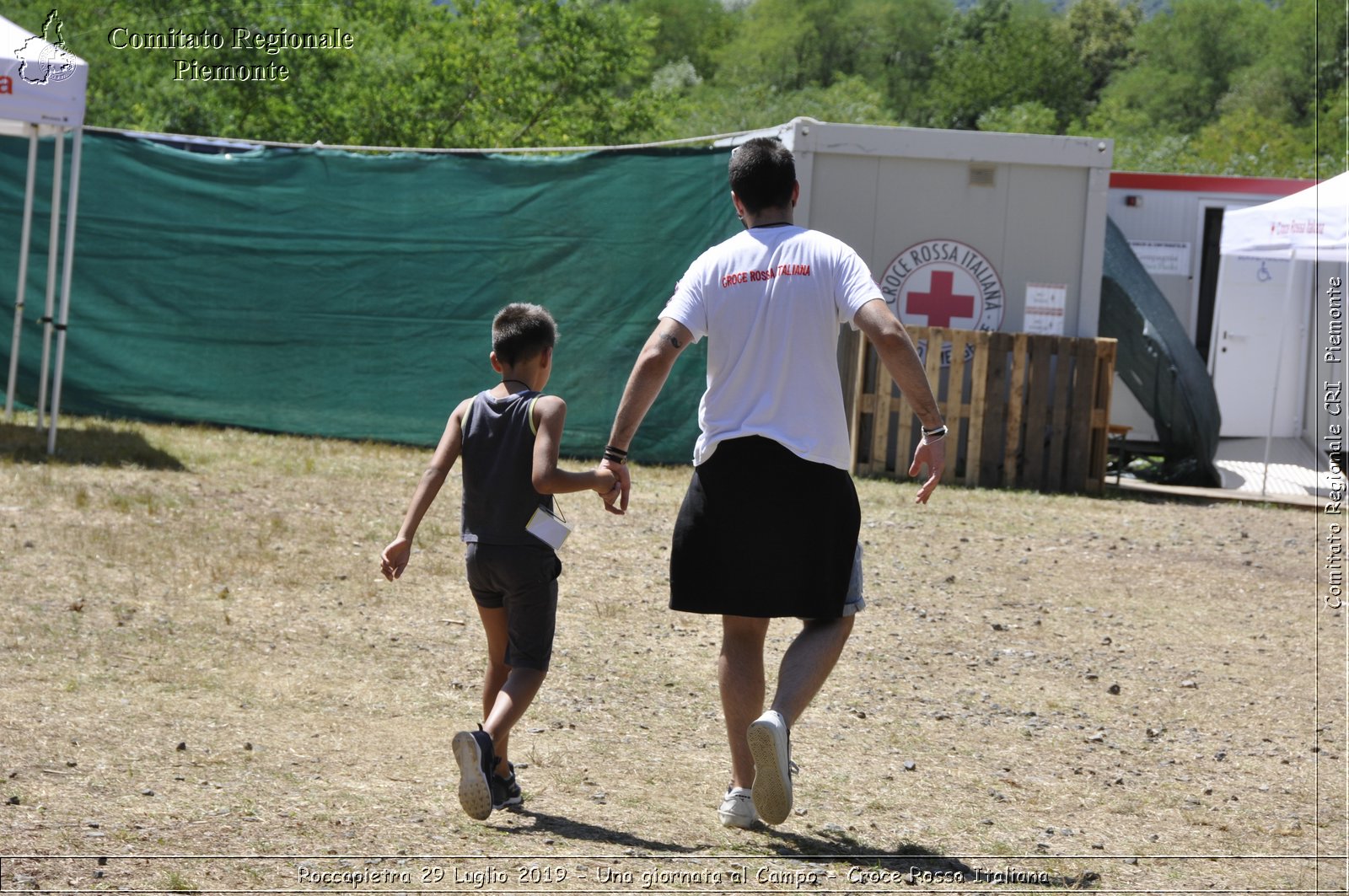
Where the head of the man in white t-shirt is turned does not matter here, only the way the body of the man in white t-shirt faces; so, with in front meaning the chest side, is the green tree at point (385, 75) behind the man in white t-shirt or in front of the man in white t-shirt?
in front

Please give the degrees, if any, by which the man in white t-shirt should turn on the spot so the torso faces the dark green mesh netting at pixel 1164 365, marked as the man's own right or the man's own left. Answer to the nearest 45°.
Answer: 0° — they already face it

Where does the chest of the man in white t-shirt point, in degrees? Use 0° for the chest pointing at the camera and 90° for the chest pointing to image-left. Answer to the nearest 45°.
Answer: approximately 180°

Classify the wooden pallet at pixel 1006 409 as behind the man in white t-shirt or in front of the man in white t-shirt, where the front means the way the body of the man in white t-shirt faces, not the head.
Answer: in front

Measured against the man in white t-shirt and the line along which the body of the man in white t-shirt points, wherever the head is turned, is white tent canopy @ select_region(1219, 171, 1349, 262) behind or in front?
in front

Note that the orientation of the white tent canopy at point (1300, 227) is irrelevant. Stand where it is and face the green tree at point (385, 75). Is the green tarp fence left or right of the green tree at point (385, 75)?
left

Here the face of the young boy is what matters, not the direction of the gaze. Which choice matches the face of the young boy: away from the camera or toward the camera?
away from the camera

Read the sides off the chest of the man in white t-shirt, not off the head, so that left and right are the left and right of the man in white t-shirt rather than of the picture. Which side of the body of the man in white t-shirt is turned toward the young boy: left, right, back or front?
left
